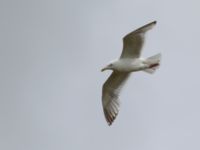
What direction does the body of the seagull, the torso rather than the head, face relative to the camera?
to the viewer's left
